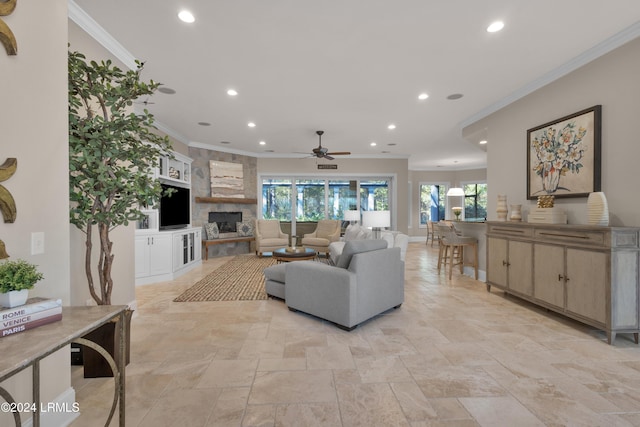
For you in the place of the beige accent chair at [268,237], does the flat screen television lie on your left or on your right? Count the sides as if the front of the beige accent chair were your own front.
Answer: on your right

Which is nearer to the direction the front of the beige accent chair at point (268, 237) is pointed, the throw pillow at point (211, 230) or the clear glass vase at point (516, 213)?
the clear glass vase

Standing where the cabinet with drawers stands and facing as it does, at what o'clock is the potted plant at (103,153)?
The potted plant is roughly at 12 o'clock from the cabinet with drawers.

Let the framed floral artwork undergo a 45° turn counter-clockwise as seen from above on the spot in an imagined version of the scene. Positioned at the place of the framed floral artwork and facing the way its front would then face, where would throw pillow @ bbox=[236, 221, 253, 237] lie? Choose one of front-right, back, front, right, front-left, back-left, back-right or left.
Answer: right

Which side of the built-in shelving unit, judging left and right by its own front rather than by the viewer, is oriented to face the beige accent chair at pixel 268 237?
left

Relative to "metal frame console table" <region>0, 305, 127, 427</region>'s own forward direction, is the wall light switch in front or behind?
behind

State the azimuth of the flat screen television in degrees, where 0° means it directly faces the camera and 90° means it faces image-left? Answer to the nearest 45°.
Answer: approximately 315°

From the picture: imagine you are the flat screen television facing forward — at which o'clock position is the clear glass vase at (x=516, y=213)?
The clear glass vase is roughly at 12 o'clock from the flat screen television.

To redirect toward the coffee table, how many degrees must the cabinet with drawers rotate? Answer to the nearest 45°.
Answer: approximately 45° to its right

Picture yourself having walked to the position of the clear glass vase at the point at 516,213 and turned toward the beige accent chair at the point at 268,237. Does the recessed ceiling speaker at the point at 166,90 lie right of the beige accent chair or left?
left

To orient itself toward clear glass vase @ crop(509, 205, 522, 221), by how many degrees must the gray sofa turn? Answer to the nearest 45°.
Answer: approximately 90° to its right

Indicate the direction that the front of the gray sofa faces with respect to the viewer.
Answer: facing away from the viewer and to the left of the viewer

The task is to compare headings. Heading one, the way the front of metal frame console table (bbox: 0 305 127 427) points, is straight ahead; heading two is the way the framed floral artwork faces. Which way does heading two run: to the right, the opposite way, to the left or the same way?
the opposite way

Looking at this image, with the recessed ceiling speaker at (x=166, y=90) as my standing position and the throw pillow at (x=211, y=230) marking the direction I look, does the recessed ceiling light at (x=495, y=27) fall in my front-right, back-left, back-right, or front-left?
back-right
